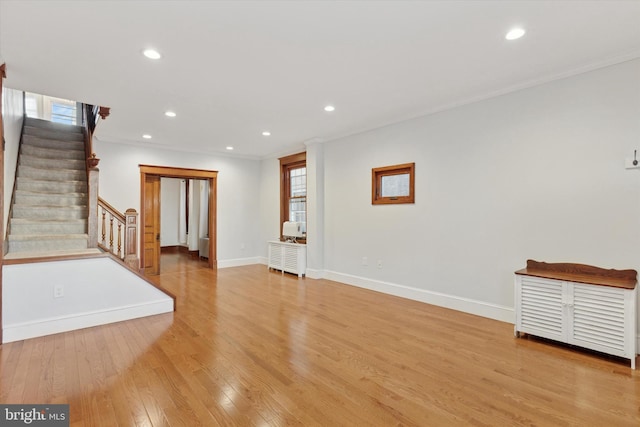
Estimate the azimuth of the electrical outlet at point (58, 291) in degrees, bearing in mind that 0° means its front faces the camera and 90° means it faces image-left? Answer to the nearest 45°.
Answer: approximately 0°

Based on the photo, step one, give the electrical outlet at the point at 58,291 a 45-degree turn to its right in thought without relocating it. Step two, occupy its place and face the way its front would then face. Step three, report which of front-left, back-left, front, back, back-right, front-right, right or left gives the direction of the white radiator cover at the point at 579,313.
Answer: left
